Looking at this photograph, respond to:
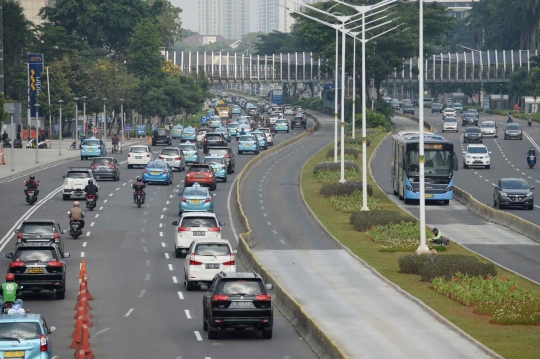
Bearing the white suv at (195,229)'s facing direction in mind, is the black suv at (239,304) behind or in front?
behind

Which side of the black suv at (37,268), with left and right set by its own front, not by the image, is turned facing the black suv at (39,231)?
front

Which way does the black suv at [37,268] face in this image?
away from the camera

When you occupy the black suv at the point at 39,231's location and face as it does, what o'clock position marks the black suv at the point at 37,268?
the black suv at the point at 37,268 is roughly at 6 o'clock from the black suv at the point at 39,231.

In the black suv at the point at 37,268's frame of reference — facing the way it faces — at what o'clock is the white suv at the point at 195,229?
The white suv is roughly at 1 o'clock from the black suv.

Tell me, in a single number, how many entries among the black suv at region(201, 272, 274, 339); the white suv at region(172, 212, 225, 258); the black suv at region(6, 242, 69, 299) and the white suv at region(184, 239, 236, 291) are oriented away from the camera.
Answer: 4

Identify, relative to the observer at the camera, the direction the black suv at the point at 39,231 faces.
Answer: facing away from the viewer

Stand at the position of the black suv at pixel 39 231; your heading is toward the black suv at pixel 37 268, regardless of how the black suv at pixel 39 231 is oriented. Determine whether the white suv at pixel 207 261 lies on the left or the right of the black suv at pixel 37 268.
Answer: left

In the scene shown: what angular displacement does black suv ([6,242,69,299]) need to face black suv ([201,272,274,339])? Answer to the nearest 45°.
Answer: approximately 135° to its right

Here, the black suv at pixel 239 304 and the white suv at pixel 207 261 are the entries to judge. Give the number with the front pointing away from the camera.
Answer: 2

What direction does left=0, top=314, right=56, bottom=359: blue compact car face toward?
away from the camera

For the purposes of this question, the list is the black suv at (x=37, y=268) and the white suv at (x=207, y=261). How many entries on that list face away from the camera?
2

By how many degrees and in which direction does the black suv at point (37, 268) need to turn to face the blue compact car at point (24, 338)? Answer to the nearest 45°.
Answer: approximately 180°

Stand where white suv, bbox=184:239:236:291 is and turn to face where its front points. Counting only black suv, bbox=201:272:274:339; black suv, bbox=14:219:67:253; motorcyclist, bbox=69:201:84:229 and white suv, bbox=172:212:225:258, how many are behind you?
1

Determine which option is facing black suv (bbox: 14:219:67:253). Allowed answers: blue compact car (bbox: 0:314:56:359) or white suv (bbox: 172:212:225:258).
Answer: the blue compact car

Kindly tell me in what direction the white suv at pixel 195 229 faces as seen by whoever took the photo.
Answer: facing away from the viewer

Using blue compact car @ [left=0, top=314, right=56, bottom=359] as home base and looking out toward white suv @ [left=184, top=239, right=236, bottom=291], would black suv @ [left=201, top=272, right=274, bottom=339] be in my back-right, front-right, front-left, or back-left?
front-right
